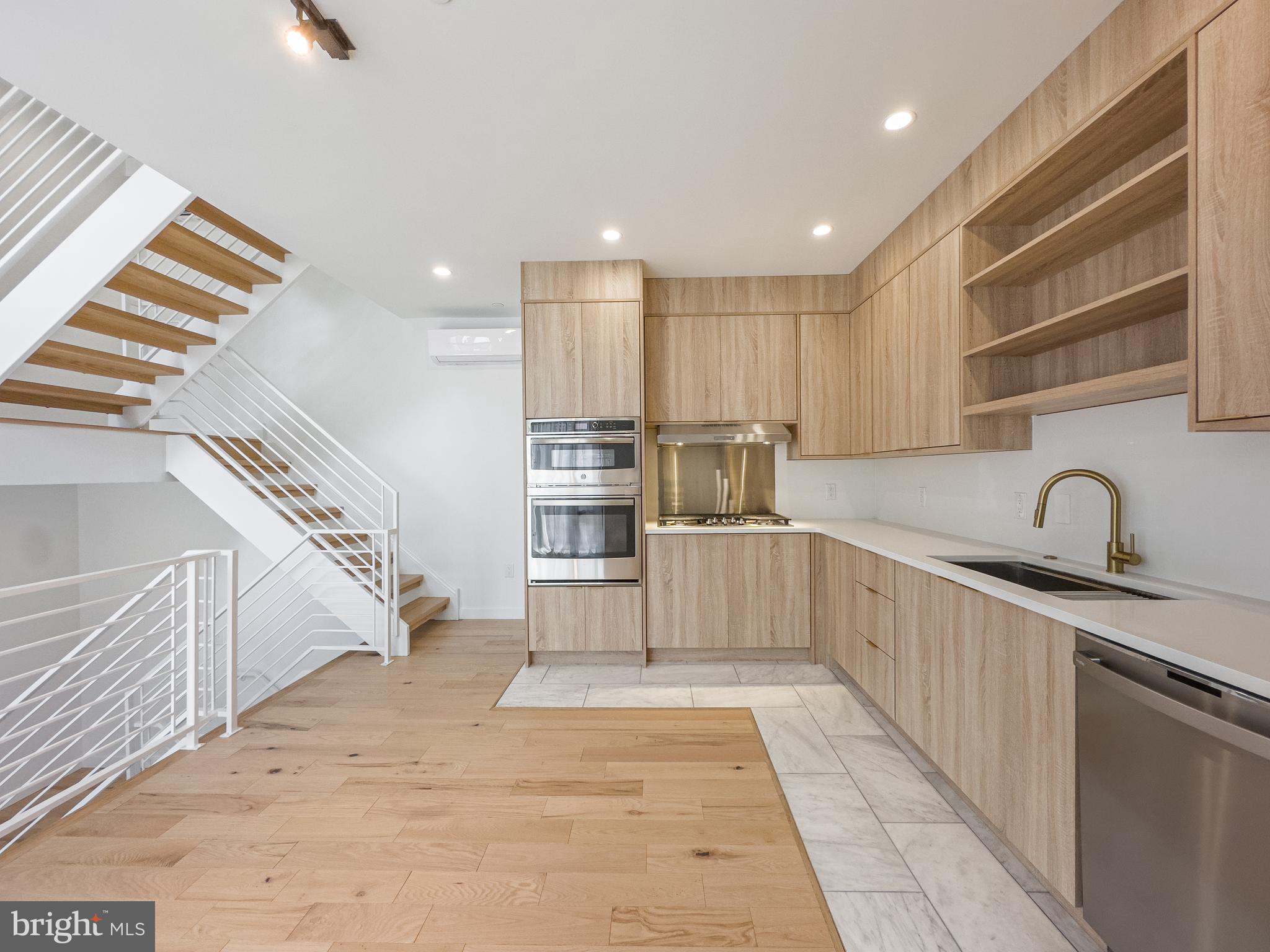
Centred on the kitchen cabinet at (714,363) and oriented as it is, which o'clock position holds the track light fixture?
The track light fixture is roughly at 1 o'clock from the kitchen cabinet.

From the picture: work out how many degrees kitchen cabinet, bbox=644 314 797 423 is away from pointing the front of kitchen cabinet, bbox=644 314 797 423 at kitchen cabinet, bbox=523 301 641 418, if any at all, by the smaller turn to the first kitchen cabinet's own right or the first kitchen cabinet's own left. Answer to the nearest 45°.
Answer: approximately 45° to the first kitchen cabinet's own right

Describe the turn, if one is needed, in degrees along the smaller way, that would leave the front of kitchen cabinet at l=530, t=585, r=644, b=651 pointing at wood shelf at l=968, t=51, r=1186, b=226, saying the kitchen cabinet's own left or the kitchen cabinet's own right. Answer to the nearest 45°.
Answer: approximately 45° to the kitchen cabinet's own left

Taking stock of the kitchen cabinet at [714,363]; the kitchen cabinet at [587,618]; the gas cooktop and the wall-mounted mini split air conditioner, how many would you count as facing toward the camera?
4

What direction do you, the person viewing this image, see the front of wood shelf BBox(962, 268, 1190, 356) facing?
facing the viewer and to the left of the viewer

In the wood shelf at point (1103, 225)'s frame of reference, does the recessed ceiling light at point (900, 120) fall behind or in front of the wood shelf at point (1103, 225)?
in front

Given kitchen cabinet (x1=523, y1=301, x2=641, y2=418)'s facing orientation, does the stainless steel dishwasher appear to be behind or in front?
in front

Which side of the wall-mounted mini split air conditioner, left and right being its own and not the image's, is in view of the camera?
front

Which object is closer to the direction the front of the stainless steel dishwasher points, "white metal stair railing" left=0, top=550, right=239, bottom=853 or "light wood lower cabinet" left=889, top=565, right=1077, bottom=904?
the white metal stair railing

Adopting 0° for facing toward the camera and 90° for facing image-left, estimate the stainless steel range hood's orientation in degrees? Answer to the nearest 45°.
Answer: approximately 0°

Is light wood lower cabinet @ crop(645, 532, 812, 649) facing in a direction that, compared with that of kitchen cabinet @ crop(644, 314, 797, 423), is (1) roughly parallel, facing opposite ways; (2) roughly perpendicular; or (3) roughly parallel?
roughly parallel

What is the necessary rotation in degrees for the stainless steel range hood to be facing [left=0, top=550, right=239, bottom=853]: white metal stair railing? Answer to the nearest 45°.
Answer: approximately 45° to its right

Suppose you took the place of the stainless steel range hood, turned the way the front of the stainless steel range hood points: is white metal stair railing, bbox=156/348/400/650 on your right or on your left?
on your right

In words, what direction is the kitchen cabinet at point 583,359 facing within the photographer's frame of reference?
facing the viewer

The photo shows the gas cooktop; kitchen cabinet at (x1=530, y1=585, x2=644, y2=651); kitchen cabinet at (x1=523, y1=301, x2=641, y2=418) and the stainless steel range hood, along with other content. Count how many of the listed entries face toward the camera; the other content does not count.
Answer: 4
